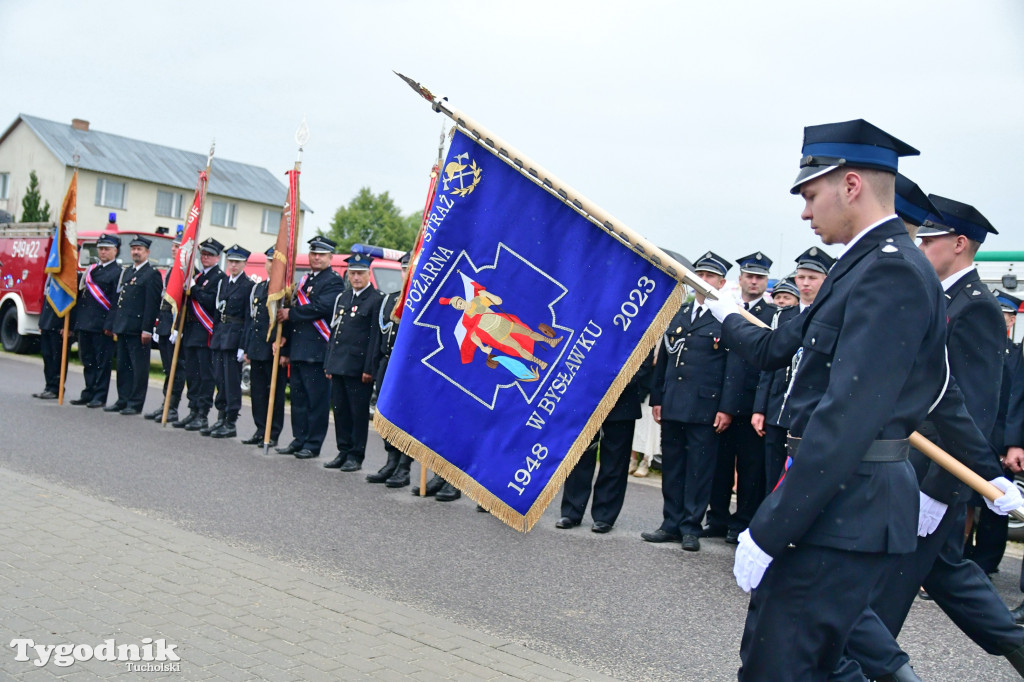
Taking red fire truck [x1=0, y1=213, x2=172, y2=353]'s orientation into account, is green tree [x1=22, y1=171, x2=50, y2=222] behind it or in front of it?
behind

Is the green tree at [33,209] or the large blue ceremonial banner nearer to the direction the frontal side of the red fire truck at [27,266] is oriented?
the large blue ceremonial banner

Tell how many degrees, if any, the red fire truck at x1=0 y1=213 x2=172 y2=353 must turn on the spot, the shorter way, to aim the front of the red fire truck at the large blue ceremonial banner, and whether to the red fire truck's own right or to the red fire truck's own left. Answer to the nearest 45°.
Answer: approximately 45° to the red fire truck's own right

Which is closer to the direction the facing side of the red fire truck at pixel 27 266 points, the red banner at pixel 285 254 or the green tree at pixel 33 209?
the red banner

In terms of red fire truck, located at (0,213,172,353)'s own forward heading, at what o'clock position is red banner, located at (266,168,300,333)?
The red banner is roughly at 1 o'clock from the red fire truck.

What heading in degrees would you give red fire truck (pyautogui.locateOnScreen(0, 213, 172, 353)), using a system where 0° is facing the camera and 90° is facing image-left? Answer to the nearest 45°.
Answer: approximately 315°
